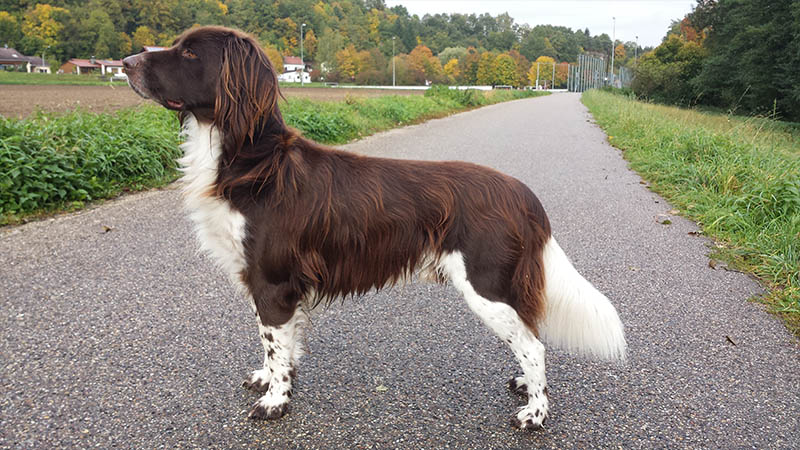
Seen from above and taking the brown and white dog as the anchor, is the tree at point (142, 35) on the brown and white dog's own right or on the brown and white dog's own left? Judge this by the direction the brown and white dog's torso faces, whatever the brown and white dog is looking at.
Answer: on the brown and white dog's own right

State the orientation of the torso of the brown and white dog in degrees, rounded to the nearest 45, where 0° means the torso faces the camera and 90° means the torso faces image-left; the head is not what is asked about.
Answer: approximately 90°
